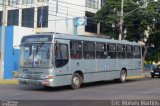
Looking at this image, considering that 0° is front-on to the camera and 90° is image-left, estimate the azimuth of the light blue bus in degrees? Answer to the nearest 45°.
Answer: approximately 45°

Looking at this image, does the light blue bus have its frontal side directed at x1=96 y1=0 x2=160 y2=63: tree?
no
